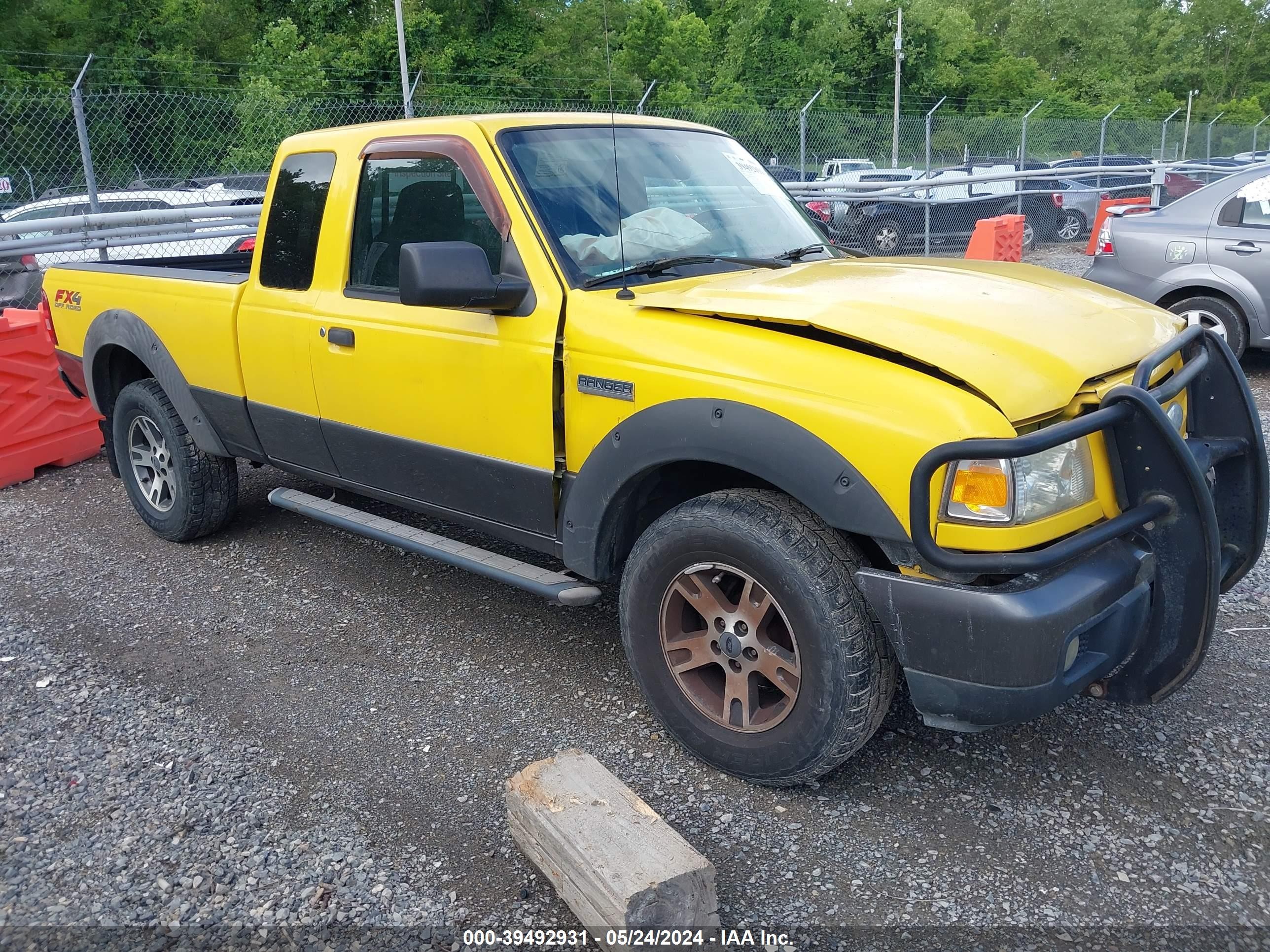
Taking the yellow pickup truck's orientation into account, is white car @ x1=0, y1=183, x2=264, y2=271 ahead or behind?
behind

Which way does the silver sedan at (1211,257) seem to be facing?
to the viewer's right

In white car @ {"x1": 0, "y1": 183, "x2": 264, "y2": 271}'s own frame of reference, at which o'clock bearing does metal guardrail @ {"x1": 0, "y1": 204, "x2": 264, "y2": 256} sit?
The metal guardrail is roughly at 9 o'clock from the white car.

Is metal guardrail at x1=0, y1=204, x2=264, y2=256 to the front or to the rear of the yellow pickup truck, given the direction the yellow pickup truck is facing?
to the rear

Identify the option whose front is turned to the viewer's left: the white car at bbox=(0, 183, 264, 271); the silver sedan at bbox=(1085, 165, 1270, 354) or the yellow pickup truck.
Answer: the white car

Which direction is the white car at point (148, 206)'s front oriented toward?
to the viewer's left

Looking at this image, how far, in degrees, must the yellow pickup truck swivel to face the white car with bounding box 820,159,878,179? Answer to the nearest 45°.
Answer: approximately 135° to its left

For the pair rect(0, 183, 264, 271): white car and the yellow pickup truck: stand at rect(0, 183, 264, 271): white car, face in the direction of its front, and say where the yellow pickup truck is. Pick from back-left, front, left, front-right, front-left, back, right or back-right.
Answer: left

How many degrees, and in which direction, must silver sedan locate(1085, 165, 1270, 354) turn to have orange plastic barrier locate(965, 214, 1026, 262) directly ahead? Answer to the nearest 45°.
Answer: approximately 135° to its left

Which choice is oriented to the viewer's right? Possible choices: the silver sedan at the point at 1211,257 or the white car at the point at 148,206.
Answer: the silver sedan

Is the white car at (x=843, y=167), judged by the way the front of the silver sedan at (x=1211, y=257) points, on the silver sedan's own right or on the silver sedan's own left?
on the silver sedan's own left
